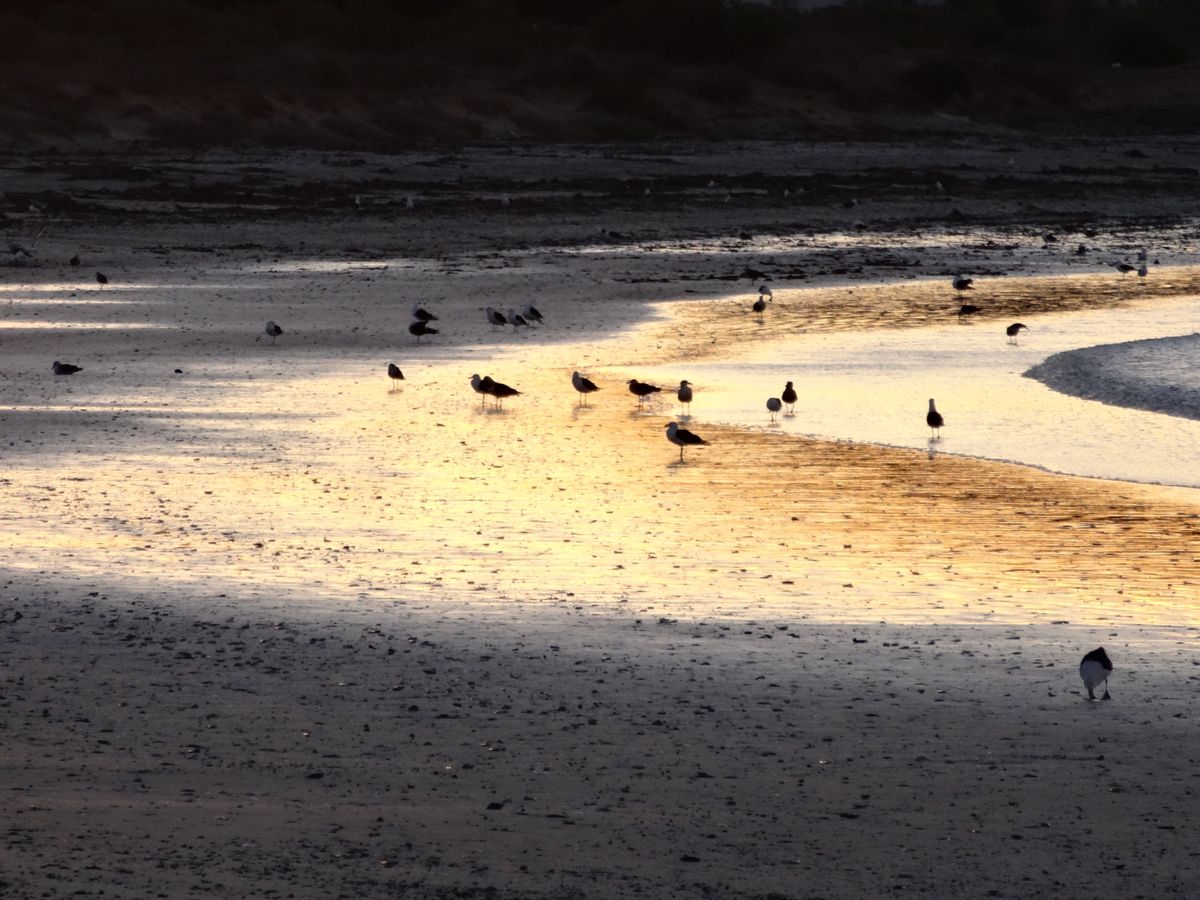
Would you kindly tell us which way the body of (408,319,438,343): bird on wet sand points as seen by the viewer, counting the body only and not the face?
to the viewer's left

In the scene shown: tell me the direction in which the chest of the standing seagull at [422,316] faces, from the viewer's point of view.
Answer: to the viewer's left

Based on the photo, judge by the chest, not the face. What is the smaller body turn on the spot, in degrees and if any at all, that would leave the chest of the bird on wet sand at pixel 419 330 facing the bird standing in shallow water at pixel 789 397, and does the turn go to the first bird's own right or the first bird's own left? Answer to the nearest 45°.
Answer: approximately 135° to the first bird's own left

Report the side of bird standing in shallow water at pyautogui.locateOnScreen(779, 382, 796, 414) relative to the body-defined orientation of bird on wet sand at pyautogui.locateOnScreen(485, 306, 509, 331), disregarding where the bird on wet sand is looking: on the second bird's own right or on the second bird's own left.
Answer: on the second bird's own left

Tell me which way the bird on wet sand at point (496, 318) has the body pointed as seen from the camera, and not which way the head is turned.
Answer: to the viewer's left

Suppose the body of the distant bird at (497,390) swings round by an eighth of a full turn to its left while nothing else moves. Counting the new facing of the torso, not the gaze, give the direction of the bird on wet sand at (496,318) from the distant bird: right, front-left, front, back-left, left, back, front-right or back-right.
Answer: back-right

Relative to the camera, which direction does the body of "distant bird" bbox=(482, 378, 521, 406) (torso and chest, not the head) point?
to the viewer's left

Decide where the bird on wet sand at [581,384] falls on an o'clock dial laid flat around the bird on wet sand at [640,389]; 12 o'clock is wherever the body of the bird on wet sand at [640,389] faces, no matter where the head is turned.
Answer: the bird on wet sand at [581,384] is roughly at 12 o'clock from the bird on wet sand at [640,389].

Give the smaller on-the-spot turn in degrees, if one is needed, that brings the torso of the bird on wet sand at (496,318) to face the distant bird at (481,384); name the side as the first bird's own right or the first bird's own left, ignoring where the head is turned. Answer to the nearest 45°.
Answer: approximately 90° to the first bird's own left

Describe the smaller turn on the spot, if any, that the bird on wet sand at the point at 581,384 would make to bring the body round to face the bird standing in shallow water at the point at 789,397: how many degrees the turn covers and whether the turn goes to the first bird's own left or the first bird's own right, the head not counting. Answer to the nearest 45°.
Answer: approximately 180°

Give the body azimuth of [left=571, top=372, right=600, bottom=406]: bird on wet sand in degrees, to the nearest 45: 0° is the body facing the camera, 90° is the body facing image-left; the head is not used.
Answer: approximately 90°
